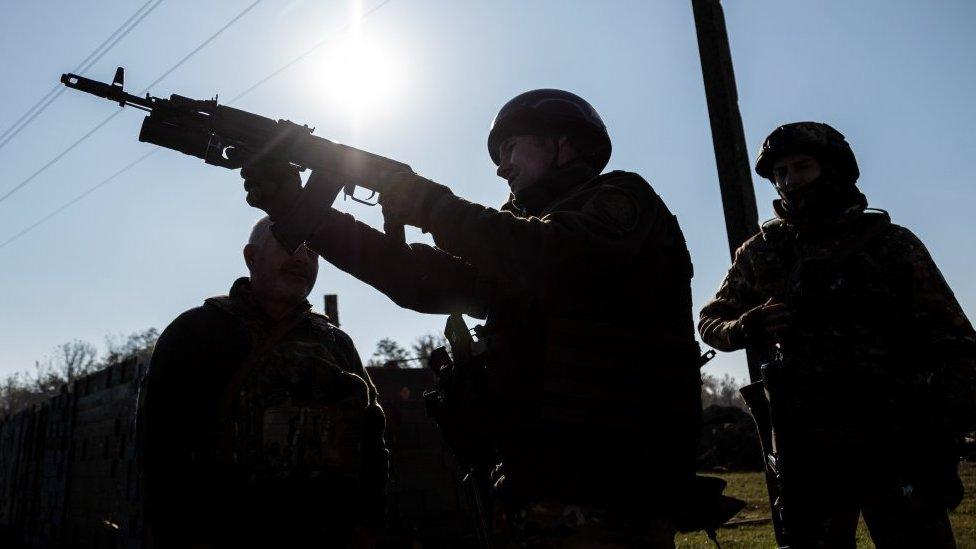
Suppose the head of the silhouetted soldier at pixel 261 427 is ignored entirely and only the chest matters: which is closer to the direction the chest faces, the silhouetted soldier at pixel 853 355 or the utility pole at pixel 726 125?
the silhouetted soldier

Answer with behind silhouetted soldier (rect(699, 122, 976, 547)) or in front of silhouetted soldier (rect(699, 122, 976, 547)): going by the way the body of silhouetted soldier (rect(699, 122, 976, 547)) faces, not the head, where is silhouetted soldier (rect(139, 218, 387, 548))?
in front

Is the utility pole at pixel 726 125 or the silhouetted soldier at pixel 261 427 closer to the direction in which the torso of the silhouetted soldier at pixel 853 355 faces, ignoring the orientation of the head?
the silhouetted soldier

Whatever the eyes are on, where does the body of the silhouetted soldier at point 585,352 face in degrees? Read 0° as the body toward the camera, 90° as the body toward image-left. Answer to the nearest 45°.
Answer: approximately 90°

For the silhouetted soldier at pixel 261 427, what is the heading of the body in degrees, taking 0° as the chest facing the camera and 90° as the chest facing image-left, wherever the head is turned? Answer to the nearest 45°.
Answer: approximately 315°

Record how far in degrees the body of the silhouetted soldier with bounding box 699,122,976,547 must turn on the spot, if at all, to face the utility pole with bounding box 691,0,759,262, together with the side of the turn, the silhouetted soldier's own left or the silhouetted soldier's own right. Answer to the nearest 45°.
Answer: approximately 135° to the silhouetted soldier's own right

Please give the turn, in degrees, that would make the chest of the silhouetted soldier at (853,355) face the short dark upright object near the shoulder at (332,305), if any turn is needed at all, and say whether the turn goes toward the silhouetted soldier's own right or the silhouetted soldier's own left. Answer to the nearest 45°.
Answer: approximately 90° to the silhouetted soldier's own right

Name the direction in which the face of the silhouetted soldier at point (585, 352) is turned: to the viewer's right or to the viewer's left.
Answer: to the viewer's left

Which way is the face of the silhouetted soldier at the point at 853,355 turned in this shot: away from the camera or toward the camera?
toward the camera

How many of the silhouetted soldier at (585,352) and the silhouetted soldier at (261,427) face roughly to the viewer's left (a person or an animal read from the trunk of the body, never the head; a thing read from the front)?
1

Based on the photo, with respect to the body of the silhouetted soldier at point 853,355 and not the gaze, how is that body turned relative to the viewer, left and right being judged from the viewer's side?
facing the viewer and to the left of the viewer

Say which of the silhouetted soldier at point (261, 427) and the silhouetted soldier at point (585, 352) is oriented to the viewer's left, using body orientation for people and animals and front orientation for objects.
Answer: the silhouetted soldier at point (585, 352)

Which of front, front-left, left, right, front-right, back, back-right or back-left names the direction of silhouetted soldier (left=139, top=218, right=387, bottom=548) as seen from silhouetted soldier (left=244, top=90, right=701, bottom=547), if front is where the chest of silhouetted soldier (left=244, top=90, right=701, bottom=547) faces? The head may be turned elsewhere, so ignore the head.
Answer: front-right

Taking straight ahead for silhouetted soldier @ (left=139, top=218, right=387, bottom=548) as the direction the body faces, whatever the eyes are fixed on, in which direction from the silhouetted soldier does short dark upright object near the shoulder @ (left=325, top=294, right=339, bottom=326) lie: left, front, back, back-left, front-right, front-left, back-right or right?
back-left
